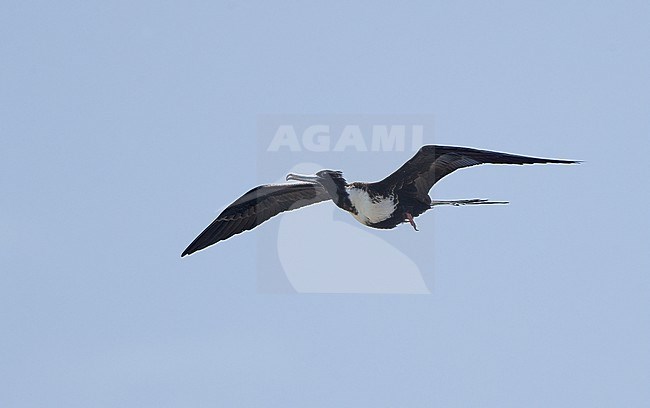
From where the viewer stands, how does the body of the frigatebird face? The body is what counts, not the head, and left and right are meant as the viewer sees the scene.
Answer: facing the viewer and to the left of the viewer
